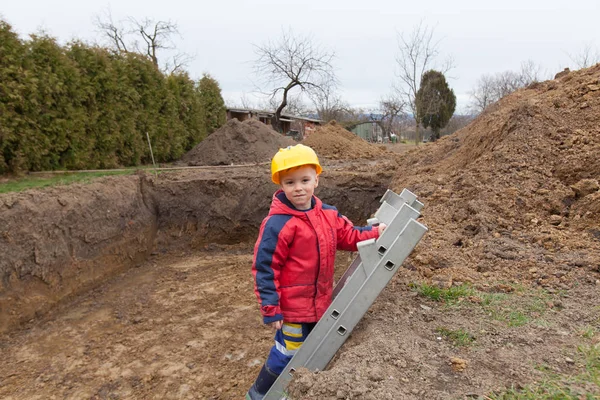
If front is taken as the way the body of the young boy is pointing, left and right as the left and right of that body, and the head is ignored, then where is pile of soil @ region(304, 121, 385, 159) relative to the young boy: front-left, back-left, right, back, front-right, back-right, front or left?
back-left

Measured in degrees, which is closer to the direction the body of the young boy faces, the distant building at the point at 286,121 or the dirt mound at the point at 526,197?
the dirt mound

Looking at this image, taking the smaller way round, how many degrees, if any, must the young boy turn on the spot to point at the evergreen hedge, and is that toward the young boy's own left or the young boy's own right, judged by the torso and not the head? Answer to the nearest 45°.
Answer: approximately 180°

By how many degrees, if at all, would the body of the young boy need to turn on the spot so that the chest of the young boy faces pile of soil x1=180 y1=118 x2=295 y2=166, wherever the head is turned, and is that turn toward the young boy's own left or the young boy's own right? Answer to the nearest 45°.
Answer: approximately 135° to the young boy's own left

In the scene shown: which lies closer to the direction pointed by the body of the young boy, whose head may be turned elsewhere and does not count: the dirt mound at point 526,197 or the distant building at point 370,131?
the dirt mound

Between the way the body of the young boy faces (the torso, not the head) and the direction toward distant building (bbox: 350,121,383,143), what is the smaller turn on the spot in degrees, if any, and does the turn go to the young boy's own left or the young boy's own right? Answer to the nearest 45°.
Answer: approximately 135° to the young boy's own left

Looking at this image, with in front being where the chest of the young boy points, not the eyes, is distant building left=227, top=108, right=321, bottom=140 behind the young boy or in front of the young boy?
behind

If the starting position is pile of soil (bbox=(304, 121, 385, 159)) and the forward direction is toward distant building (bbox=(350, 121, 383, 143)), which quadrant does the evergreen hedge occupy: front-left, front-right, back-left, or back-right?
back-left

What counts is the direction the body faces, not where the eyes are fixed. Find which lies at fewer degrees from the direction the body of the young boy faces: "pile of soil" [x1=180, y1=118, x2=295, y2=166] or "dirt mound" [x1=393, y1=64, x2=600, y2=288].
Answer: the dirt mound

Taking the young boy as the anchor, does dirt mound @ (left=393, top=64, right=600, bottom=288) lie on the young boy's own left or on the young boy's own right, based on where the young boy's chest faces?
on the young boy's own left

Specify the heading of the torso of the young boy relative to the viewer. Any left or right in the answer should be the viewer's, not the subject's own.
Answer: facing the viewer and to the right of the viewer

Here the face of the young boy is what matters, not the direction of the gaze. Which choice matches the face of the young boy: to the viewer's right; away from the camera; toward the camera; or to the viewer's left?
toward the camera
